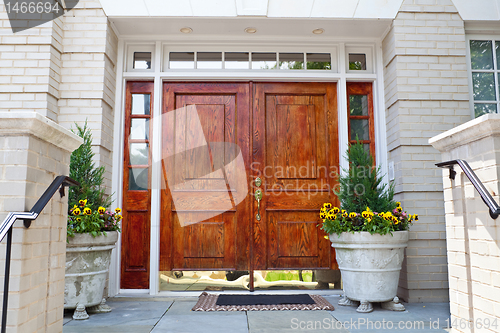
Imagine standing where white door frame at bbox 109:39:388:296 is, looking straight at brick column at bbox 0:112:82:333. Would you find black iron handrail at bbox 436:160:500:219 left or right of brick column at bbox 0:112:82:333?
left

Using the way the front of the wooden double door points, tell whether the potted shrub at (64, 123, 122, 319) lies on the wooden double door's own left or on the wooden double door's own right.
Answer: on the wooden double door's own right

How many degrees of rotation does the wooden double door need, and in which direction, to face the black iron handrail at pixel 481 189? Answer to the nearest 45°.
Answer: approximately 45° to its left

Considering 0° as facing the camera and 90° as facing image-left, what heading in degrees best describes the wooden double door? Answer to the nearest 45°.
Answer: approximately 0°

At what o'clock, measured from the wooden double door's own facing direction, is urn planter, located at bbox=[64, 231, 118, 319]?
The urn planter is roughly at 2 o'clock from the wooden double door.

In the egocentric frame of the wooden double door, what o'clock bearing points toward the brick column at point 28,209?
The brick column is roughly at 1 o'clock from the wooden double door.
